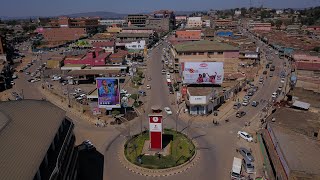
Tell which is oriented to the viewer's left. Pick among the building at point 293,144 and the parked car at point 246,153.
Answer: the building

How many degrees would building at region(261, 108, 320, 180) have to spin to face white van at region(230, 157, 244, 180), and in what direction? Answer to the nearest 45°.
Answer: approximately 45° to its left

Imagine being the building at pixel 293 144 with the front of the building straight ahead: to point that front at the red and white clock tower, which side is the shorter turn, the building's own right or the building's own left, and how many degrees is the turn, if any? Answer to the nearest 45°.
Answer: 0° — it already faces it

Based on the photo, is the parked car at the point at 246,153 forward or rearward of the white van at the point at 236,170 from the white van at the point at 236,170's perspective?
rearward

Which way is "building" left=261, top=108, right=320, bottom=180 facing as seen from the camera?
to the viewer's left

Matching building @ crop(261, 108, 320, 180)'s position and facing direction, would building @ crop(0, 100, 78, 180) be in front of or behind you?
in front

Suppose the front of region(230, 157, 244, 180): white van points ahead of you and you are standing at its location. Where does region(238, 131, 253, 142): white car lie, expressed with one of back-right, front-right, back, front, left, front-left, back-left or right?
back
